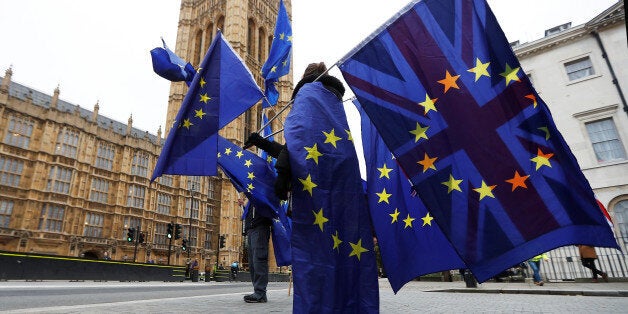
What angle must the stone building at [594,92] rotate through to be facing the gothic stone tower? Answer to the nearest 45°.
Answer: approximately 45° to its right

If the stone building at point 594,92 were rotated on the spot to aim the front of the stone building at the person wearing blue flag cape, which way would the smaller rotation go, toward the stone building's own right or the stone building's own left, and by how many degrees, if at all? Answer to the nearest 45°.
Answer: approximately 45° to the stone building's own left

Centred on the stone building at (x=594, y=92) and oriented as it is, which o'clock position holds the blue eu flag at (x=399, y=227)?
The blue eu flag is roughly at 11 o'clock from the stone building.

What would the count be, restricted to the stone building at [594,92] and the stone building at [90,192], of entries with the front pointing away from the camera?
0

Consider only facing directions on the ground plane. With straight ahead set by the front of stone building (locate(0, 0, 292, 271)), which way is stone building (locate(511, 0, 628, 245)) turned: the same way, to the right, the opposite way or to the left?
the opposite way

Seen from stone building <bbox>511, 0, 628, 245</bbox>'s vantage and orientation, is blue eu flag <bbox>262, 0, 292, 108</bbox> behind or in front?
in front

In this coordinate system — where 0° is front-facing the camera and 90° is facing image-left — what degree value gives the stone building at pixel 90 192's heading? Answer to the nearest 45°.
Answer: approximately 315°

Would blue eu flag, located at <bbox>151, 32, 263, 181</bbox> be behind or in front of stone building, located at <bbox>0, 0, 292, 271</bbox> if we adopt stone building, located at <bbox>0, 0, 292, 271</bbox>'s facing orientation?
in front

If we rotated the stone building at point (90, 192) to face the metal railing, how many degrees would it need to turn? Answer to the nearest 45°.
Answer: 0° — it already faces it

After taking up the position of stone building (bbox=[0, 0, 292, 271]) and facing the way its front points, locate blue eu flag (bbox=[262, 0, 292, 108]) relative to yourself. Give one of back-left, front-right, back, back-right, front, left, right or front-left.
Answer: front-right

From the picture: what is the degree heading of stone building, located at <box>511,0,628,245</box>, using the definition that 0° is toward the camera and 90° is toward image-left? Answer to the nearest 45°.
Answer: approximately 45°

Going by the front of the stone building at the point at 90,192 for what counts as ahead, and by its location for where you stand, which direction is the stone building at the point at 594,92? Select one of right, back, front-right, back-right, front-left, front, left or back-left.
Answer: front

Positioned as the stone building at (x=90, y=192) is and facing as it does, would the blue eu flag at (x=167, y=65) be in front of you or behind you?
in front
